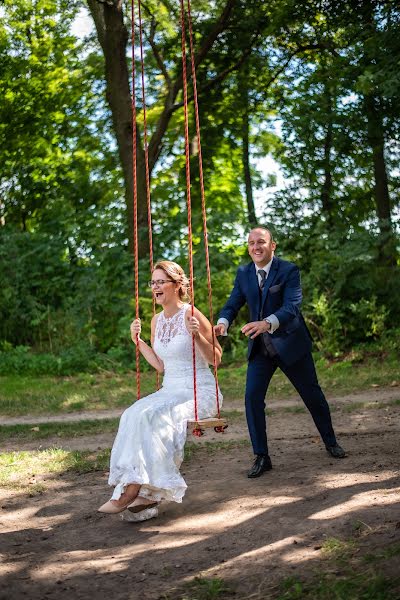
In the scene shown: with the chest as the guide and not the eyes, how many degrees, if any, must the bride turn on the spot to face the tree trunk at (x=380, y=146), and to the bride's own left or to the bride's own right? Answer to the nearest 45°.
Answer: approximately 180°

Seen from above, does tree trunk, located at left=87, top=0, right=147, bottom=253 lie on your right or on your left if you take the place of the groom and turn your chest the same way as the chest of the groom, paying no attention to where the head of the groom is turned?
on your right

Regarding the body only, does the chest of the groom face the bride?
yes

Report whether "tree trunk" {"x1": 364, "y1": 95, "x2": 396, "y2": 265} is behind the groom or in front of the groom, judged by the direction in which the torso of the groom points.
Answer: behind

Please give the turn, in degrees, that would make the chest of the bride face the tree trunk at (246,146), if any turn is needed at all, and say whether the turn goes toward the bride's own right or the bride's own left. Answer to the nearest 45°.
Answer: approximately 135° to the bride's own right

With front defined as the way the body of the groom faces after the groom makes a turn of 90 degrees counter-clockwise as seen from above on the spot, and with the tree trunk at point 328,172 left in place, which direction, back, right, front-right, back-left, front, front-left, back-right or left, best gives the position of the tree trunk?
back-left

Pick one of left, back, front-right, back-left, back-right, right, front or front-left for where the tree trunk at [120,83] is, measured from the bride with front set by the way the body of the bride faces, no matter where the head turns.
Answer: back-right

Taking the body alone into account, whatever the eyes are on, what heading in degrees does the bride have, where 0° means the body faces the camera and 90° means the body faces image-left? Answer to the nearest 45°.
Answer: approximately 45°

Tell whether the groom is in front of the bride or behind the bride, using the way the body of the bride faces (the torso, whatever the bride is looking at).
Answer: behind

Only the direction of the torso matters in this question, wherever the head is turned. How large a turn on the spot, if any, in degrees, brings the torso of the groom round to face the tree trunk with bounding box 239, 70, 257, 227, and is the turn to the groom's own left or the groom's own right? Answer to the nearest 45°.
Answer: approximately 135° to the groom's own right

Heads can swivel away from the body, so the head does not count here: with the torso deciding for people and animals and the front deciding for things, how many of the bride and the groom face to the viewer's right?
0
